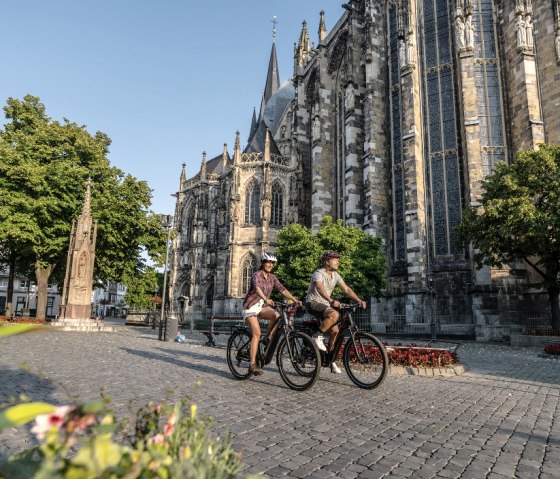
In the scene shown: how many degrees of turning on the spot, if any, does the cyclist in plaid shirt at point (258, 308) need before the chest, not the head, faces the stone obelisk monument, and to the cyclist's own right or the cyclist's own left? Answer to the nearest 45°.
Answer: approximately 180°

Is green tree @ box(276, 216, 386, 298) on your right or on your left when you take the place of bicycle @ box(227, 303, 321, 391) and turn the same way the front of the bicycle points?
on your left

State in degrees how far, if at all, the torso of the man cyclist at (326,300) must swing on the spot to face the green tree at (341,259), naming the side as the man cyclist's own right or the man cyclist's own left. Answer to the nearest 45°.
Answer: approximately 135° to the man cyclist's own left

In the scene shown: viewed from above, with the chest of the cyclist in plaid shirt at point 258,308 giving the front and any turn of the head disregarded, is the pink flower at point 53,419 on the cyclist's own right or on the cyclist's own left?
on the cyclist's own right

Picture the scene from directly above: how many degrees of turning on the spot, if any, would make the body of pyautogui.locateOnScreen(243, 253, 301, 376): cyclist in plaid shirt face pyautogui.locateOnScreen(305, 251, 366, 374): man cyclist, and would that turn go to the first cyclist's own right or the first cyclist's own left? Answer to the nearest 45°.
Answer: approximately 45° to the first cyclist's own left

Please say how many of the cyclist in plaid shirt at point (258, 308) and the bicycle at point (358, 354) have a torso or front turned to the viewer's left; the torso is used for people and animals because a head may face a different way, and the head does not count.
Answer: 0

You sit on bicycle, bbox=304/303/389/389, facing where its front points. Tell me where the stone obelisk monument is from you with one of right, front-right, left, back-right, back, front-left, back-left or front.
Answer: back

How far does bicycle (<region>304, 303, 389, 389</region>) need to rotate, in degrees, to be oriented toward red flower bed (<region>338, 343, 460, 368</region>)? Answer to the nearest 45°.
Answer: approximately 90° to its left

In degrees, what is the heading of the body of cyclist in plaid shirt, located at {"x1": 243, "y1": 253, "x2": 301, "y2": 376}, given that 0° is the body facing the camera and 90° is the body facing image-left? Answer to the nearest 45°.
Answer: approximately 315°

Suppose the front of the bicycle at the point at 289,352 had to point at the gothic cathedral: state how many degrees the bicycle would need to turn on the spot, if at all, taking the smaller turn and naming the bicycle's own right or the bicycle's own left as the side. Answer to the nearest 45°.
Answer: approximately 90° to the bicycle's own left

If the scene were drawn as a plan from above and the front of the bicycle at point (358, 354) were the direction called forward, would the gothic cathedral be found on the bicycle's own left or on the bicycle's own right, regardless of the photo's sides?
on the bicycle's own left

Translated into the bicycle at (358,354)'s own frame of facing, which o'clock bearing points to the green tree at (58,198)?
The green tree is roughly at 6 o'clock from the bicycle.
